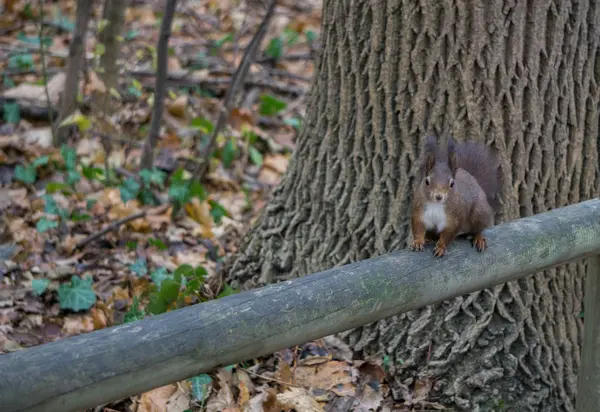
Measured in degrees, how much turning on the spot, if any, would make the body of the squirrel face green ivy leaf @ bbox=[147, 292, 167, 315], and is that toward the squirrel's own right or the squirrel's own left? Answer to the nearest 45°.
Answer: approximately 45° to the squirrel's own right

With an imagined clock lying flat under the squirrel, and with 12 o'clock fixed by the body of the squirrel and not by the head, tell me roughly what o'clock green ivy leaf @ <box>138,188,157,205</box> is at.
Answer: The green ivy leaf is roughly at 3 o'clock from the squirrel.

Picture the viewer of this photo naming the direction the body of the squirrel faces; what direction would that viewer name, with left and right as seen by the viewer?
facing the viewer and to the left of the viewer

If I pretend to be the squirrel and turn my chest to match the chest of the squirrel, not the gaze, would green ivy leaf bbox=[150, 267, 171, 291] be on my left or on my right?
on my right

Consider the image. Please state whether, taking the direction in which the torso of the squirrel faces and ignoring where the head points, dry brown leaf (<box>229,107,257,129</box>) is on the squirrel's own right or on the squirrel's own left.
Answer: on the squirrel's own right

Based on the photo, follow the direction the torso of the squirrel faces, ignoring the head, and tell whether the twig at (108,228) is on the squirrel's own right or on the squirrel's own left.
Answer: on the squirrel's own right

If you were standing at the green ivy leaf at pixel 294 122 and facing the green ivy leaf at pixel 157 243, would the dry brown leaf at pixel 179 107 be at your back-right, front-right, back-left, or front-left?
front-right

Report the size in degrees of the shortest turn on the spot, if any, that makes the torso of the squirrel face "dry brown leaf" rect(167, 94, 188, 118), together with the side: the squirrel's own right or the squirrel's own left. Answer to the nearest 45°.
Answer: approximately 90° to the squirrel's own right

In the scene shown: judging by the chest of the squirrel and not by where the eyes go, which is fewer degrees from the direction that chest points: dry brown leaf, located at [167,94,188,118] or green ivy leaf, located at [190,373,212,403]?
the green ivy leaf

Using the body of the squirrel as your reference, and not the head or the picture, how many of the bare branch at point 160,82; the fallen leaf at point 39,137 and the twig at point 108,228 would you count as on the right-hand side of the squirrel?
3

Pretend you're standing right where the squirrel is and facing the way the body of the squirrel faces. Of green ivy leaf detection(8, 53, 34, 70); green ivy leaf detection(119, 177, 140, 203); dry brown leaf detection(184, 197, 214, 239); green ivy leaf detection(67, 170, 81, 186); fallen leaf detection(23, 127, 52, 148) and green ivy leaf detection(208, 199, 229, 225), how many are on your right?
6
